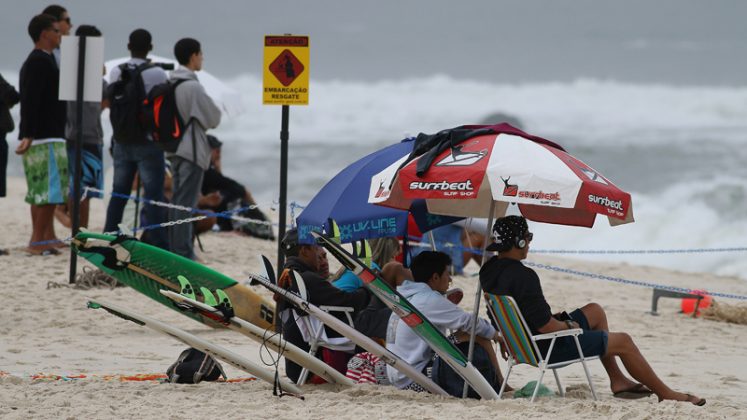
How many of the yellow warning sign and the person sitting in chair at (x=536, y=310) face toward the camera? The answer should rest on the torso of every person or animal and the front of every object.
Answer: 1

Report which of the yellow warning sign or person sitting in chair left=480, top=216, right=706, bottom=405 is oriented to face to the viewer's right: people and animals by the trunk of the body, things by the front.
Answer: the person sitting in chair

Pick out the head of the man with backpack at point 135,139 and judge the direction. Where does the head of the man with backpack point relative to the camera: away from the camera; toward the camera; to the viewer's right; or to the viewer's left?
away from the camera

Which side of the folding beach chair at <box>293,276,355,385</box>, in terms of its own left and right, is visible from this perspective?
right

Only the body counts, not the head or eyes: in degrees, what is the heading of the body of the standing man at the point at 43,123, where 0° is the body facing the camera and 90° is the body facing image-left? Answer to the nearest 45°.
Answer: approximately 270°

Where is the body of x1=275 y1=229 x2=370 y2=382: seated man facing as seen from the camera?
to the viewer's right

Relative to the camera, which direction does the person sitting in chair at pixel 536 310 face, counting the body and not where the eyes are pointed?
to the viewer's right

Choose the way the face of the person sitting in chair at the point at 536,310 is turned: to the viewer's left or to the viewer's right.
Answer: to the viewer's right
